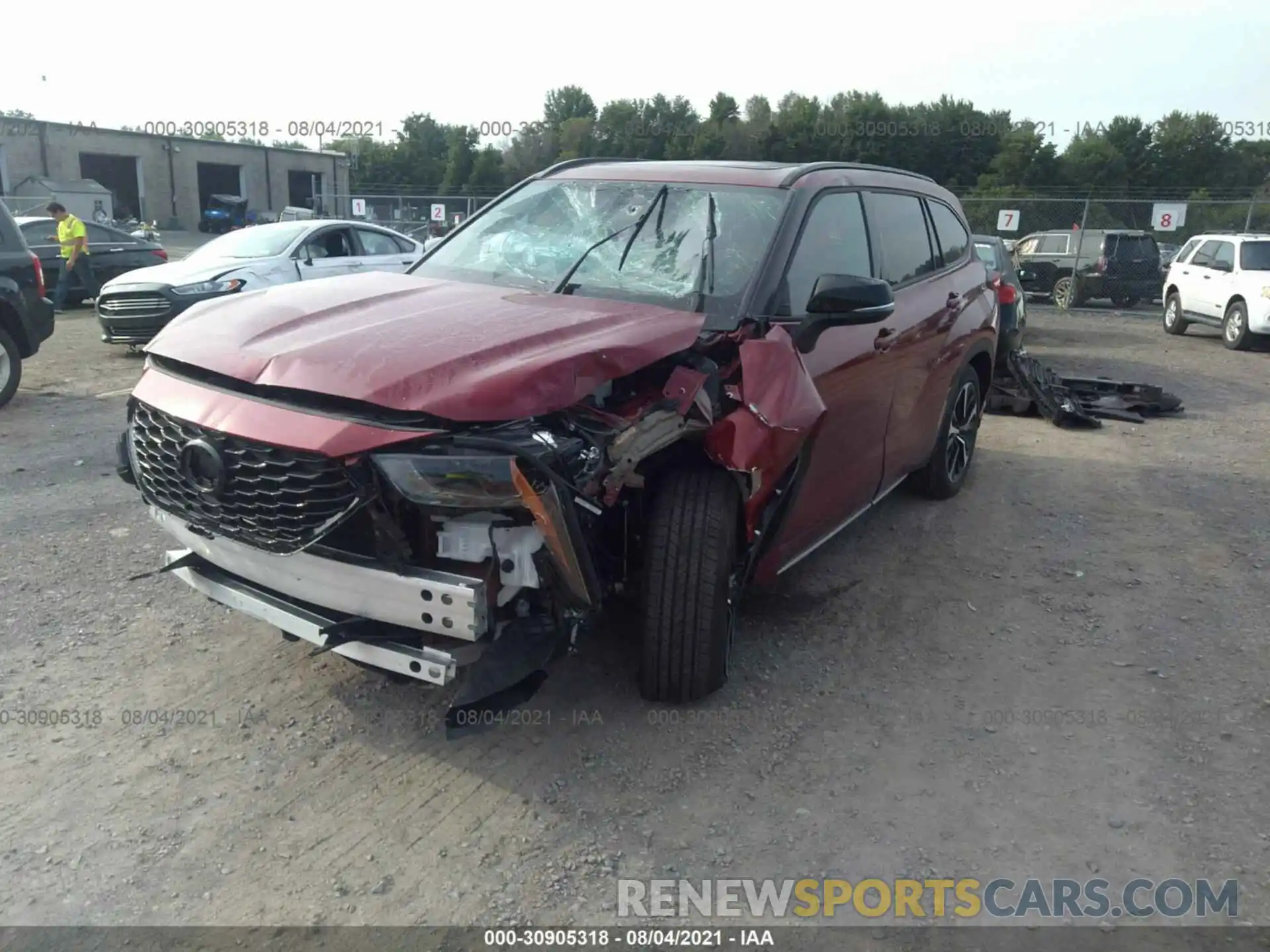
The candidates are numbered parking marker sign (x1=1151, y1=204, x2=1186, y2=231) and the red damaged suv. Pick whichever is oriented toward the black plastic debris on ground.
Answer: the numbered parking marker sign

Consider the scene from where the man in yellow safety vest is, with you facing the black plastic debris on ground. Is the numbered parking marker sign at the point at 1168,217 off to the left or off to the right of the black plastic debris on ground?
left

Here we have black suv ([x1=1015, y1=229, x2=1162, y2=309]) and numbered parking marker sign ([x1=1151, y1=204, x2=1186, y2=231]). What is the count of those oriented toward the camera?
1

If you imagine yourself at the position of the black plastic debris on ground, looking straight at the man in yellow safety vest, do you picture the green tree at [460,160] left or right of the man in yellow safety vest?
right

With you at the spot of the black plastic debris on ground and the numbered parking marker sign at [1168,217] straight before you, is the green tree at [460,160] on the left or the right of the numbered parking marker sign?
left

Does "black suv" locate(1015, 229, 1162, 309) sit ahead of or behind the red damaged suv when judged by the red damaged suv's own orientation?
behind

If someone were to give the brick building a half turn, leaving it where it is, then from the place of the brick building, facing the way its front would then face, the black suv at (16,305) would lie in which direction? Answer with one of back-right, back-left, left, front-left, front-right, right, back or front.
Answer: back-left

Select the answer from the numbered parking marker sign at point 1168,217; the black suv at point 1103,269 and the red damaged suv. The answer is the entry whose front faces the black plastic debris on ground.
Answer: the numbered parking marker sign

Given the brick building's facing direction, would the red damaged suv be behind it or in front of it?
in front

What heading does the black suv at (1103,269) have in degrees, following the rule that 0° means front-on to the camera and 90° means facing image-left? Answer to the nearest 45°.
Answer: approximately 135°

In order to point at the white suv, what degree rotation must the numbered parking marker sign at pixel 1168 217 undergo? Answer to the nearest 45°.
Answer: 0° — it already faces it

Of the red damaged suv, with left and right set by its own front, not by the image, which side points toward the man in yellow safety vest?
right

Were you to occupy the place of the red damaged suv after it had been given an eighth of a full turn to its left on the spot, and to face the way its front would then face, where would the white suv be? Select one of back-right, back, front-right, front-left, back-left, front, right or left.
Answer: back-left
